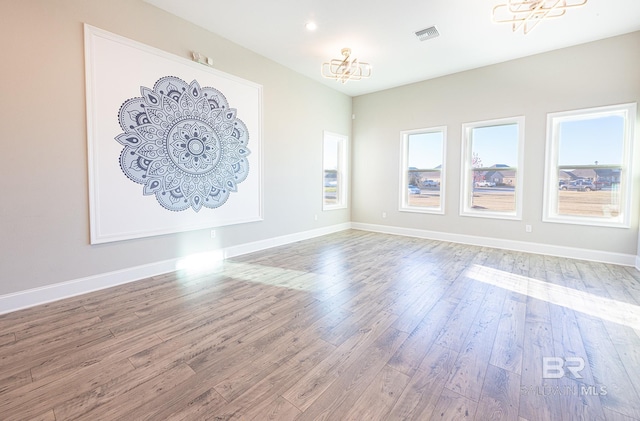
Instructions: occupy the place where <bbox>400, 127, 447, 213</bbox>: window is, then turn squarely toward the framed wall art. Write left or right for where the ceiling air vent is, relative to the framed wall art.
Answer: left

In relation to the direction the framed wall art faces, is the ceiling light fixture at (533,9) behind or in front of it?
in front

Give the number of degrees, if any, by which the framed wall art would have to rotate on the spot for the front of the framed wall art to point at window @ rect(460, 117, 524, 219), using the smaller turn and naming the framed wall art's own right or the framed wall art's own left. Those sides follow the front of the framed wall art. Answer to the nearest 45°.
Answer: approximately 45° to the framed wall art's own left

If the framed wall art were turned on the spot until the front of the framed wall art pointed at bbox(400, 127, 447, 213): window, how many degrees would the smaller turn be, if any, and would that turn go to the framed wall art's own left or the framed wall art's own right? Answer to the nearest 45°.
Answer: approximately 45° to the framed wall art's own left

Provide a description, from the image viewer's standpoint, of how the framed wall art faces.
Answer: facing the viewer and to the right of the viewer

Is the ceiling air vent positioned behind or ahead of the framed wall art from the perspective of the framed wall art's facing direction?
ahead

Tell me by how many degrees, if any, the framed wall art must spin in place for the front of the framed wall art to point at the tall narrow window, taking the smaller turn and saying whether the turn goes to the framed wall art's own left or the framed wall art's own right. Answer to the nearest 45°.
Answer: approximately 90° to the framed wall art's own left

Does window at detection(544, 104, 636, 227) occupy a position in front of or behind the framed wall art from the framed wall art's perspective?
in front

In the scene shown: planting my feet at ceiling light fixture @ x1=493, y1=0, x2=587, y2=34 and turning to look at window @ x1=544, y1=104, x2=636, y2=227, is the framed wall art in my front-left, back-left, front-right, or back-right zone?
back-left
